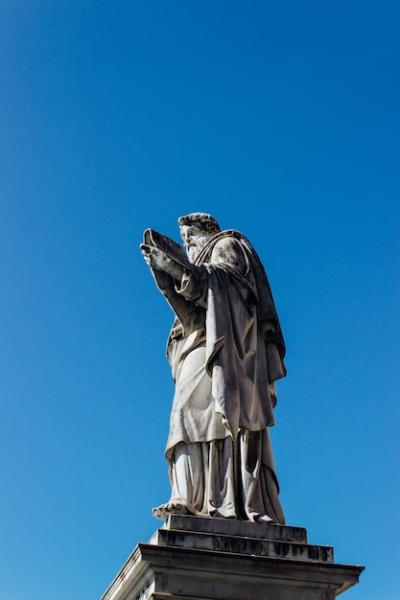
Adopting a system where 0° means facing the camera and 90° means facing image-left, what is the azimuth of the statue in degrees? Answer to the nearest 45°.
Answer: approximately 90°
